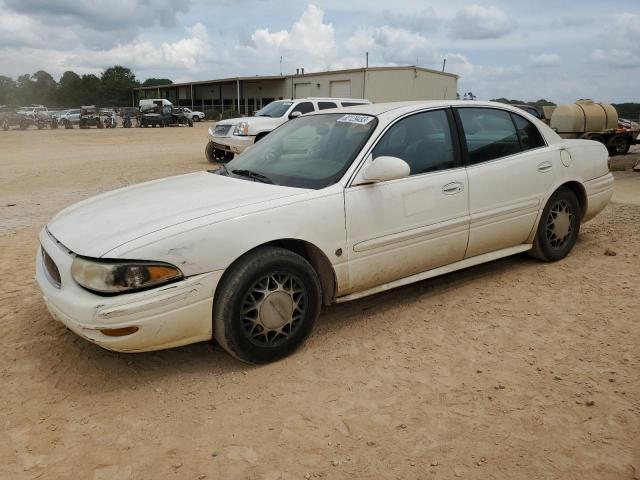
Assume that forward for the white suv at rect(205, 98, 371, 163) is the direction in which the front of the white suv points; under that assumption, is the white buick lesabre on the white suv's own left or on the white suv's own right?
on the white suv's own left

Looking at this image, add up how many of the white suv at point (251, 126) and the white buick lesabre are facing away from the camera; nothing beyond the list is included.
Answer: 0

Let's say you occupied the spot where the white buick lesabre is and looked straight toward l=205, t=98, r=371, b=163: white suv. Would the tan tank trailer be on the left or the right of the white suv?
right

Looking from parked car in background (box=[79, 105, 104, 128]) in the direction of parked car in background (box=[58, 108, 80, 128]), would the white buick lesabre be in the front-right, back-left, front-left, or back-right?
back-left

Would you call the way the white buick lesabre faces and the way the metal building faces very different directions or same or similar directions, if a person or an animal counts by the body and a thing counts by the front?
same or similar directions

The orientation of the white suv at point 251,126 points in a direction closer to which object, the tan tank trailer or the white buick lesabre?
the white buick lesabre

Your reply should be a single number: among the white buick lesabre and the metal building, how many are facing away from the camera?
0

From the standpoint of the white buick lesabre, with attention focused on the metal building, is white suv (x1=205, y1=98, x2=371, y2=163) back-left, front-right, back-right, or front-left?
front-left

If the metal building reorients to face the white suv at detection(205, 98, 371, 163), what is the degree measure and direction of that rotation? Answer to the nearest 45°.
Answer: approximately 45° to its left

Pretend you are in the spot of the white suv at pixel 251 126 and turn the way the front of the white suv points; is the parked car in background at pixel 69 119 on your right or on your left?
on your right

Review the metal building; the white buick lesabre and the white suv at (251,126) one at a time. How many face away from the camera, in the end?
0

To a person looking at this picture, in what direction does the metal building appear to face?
facing the viewer and to the left of the viewer

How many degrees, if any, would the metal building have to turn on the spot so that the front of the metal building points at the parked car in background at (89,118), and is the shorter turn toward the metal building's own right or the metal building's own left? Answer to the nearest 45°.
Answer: approximately 45° to the metal building's own right

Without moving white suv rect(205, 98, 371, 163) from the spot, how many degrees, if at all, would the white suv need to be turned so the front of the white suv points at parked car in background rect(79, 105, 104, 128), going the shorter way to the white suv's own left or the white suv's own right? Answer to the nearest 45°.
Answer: approximately 90° to the white suv's own right

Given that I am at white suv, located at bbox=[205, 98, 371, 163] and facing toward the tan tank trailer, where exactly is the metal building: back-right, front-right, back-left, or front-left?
front-left
